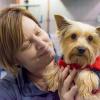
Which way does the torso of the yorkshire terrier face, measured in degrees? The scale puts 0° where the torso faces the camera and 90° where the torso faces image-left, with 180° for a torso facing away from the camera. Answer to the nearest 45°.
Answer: approximately 0°

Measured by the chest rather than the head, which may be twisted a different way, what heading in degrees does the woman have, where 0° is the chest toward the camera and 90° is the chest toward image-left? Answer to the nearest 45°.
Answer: approximately 315°
